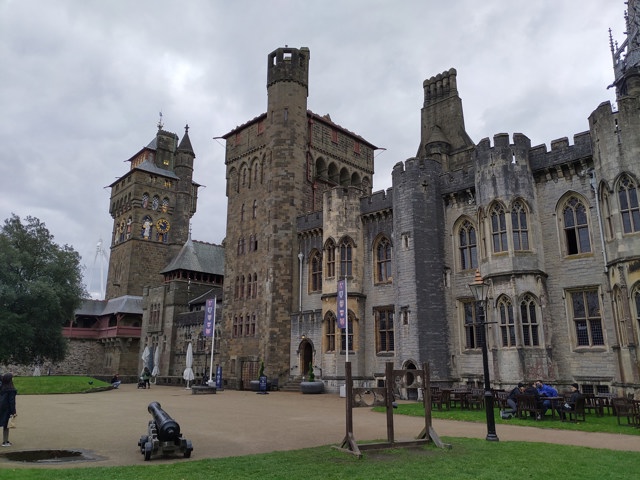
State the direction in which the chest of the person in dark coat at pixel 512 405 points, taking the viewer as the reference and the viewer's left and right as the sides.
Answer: facing to the right of the viewer

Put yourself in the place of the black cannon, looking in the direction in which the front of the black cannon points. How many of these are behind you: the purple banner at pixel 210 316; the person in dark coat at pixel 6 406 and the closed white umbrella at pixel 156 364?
0

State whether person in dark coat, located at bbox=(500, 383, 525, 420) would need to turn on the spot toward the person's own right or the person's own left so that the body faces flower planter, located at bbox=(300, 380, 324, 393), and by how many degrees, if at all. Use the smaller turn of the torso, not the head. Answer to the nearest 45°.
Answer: approximately 135° to the person's own left

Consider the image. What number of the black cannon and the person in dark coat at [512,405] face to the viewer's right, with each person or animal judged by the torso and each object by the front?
1

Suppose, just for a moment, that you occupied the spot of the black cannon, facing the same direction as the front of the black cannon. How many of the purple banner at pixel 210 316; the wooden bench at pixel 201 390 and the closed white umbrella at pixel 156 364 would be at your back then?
0

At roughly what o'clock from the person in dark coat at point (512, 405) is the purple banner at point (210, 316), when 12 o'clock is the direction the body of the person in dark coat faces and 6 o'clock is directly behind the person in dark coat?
The purple banner is roughly at 7 o'clock from the person in dark coat.

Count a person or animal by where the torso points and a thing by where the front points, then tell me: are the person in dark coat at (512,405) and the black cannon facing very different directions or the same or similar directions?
very different directions

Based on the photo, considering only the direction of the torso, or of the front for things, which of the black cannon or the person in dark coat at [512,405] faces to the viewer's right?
the person in dark coat

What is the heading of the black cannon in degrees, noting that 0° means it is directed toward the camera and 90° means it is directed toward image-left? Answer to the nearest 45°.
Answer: approximately 135°
